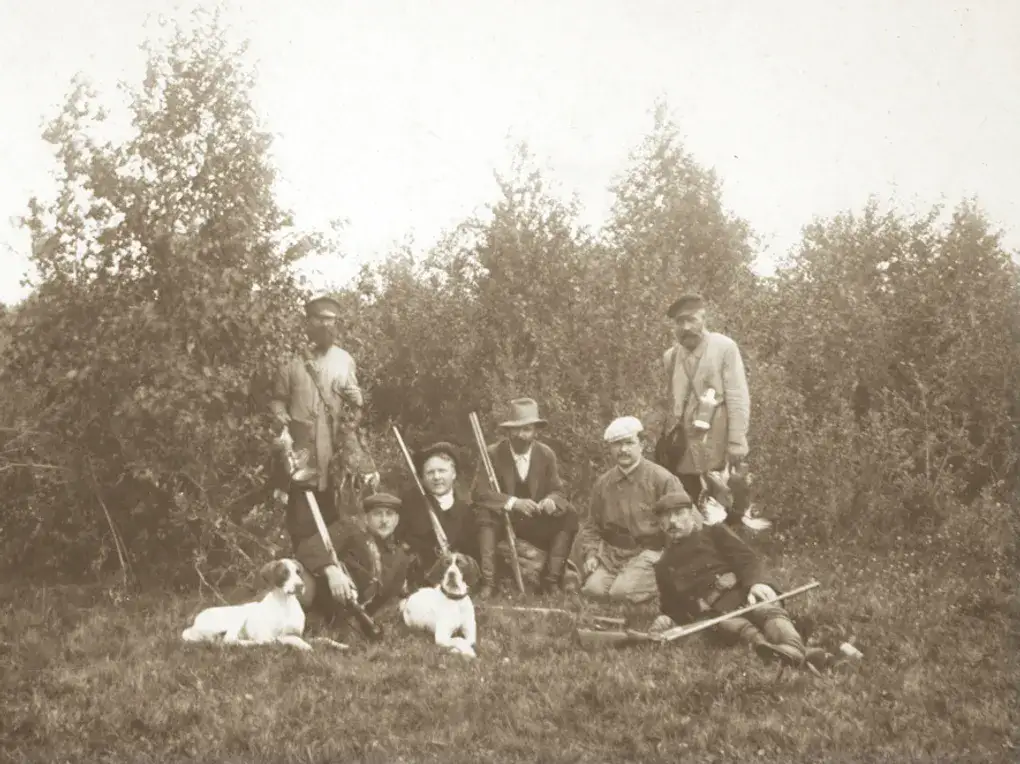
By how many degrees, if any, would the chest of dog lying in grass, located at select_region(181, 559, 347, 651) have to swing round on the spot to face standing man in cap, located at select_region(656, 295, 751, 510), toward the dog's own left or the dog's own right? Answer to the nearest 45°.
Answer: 0° — it already faces them

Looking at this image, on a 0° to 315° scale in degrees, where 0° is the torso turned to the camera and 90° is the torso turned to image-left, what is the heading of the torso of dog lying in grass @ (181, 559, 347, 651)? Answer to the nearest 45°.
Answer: approximately 270°

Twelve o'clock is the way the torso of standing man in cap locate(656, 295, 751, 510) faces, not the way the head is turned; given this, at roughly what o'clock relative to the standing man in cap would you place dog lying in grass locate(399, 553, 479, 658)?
The dog lying in grass is roughly at 12 o'clock from the standing man in cap.

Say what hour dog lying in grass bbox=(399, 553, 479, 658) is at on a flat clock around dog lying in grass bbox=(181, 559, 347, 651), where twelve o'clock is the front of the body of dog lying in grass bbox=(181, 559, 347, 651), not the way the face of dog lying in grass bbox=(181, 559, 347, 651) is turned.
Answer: dog lying in grass bbox=(399, 553, 479, 658) is roughly at 12 o'clock from dog lying in grass bbox=(181, 559, 347, 651).

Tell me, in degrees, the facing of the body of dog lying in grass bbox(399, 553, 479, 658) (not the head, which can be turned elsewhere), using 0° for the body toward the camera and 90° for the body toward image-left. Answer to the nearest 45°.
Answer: approximately 315°

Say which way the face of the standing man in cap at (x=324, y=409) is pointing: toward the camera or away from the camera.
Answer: toward the camera

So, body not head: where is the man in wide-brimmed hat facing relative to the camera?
toward the camera

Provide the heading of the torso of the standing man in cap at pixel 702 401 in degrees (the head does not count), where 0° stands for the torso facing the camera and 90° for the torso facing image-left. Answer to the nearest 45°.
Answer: approximately 45°

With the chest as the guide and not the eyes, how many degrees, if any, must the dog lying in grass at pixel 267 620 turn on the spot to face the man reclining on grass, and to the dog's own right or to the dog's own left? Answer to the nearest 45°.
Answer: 0° — it already faces them

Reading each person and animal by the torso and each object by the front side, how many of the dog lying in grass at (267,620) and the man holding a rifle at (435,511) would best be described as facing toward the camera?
1

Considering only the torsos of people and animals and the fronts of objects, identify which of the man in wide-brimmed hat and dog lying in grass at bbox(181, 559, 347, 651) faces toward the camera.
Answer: the man in wide-brimmed hat

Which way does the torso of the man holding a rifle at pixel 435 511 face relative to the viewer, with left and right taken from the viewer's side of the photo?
facing the viewer

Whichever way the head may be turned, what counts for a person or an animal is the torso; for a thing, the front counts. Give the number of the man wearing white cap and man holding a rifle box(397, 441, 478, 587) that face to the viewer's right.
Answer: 0

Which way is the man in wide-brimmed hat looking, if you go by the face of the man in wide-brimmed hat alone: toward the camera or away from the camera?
toward the camera

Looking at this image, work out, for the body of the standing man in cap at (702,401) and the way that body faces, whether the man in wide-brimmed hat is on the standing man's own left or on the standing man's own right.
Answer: on the standing man's own right

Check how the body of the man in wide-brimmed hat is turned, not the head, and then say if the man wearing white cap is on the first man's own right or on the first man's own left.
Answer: on the first man's own left
